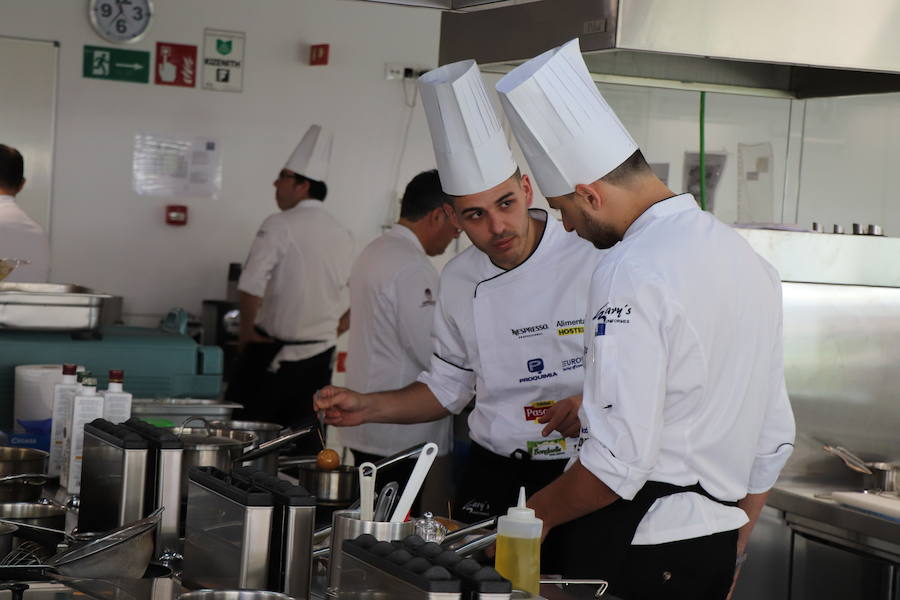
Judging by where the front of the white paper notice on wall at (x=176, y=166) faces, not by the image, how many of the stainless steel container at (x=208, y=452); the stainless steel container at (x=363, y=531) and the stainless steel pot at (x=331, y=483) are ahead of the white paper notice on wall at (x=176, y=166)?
3

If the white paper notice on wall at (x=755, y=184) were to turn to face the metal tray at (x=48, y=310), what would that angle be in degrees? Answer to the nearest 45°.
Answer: approximately 45° to its right

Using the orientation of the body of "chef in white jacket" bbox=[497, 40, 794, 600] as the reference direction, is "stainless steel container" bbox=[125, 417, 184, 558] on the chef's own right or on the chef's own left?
on the chef's own left

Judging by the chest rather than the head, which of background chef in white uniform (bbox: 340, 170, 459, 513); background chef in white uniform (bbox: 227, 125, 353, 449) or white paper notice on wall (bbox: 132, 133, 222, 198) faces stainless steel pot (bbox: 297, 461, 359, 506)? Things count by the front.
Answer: the white paper notice on wall

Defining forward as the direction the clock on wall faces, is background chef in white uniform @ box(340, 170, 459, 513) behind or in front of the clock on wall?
in front

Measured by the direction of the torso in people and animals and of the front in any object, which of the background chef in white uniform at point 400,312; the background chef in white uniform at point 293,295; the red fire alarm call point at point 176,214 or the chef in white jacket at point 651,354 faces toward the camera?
the red fire alarm call point

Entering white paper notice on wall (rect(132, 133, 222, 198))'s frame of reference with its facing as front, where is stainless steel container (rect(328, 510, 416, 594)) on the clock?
The stainless steel container is roughly at 12 o'clock from the white paper notice on wall.

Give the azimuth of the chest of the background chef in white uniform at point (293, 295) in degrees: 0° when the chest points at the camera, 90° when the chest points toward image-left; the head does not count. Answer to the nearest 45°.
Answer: approximately 135°
